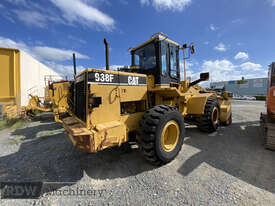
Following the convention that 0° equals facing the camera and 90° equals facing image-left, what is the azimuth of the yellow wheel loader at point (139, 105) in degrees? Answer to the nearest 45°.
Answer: approximately 225°

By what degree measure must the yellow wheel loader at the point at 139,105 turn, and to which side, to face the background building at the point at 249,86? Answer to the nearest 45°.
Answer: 0° — it already faces it
